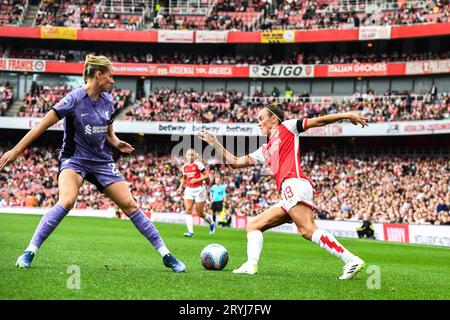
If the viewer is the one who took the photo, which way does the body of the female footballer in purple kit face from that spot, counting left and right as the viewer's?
facing the viewer and to the right of the viewer

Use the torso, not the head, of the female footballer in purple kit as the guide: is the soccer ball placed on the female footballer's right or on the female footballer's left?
on the female footballer's left
